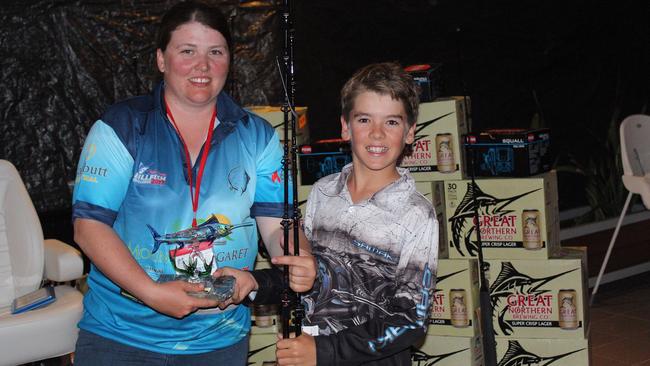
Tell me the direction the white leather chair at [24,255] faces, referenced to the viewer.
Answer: facing the viewer and to the right of the viewer

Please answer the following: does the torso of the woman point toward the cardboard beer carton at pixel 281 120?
no

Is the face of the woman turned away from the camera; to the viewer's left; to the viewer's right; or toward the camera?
toward the camera

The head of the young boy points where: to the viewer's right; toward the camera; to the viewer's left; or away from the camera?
toward the camera

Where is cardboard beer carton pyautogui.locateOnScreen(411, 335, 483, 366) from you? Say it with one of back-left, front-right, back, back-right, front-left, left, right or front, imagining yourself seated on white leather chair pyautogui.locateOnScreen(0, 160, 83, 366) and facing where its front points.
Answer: front-left

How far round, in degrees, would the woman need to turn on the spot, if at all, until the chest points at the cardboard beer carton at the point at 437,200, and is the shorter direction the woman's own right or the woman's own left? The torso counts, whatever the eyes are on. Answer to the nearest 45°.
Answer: approximately 135° to the woman's own left

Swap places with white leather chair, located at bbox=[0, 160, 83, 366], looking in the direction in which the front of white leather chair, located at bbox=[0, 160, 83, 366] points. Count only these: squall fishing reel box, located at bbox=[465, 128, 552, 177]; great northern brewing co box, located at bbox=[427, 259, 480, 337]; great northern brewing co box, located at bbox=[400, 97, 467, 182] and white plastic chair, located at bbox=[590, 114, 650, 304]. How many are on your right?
0

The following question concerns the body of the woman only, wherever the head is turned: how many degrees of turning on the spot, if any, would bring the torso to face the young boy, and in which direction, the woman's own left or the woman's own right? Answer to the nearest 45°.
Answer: approximately 90° to the woman's own left

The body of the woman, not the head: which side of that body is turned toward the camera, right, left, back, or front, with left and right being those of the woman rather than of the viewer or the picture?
front

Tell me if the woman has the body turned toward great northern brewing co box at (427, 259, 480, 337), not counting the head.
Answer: no

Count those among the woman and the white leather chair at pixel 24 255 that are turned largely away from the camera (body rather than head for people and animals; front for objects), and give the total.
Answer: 0
